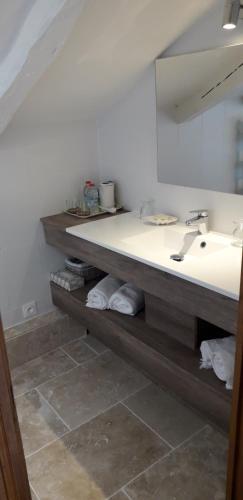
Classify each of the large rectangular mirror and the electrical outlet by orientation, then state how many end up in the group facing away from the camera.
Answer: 0

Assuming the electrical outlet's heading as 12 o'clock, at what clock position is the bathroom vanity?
The bathroom vanity is roughly at 12 o'clock from the electrical outlet.

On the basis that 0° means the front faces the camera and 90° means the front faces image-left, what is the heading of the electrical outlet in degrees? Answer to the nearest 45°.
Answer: approximately 315°

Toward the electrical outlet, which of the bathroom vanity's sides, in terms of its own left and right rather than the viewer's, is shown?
right

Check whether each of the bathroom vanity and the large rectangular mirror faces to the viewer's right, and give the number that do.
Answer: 0

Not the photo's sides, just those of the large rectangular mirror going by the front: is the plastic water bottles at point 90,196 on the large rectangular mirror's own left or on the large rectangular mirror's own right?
on the large rectangular mirror's own right

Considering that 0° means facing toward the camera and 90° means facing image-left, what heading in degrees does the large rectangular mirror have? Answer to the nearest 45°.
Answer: approximately 45°
